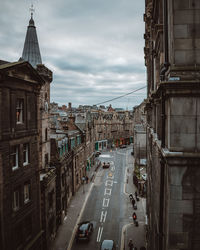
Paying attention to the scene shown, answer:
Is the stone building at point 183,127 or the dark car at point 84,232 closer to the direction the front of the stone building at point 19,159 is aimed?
the stone building

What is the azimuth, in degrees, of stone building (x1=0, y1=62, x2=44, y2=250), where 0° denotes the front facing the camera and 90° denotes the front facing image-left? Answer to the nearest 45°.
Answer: approximately 315°

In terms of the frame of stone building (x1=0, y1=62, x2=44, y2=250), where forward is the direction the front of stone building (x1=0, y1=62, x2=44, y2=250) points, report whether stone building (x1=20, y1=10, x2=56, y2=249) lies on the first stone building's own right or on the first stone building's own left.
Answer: on the first stone building's own left

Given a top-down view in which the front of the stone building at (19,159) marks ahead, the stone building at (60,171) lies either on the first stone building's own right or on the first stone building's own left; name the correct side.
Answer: on the first stone building's own left
